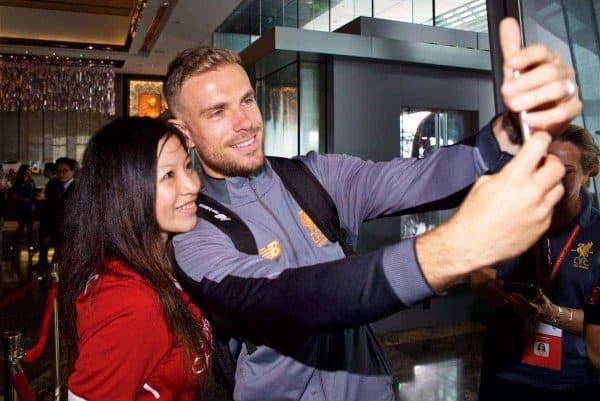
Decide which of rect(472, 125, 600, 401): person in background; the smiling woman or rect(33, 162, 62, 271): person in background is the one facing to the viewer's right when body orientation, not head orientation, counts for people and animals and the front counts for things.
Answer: the smiling woman

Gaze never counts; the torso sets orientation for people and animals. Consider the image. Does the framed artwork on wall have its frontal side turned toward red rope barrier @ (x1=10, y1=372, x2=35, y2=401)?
yes

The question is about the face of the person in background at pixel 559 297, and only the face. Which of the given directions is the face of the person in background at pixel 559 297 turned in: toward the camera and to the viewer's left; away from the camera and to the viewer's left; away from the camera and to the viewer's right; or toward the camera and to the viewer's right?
toward the camera and to the viewer's left

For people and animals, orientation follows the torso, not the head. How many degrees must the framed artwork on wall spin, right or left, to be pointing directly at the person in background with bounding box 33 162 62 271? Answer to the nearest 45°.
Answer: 0° — it already faces them
